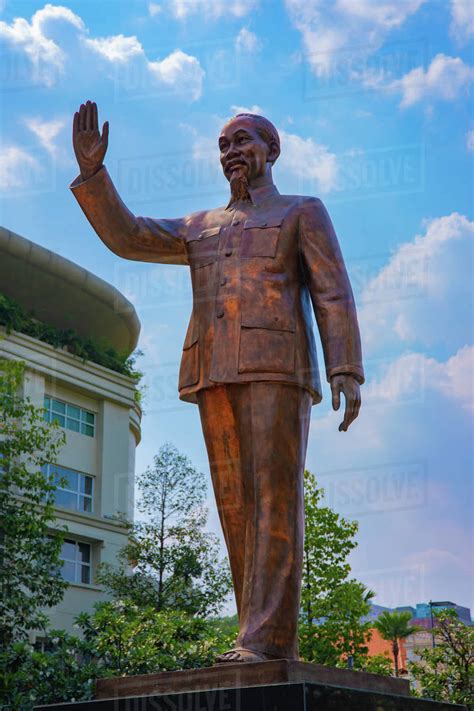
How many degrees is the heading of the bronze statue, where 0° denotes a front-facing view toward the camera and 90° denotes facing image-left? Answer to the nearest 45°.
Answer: approximately 45°

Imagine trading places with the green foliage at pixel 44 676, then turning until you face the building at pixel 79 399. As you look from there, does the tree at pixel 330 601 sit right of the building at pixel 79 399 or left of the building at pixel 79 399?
right

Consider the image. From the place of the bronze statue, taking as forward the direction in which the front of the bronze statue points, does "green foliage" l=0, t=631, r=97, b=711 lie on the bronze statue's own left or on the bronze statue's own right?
on the bronze statue's own right

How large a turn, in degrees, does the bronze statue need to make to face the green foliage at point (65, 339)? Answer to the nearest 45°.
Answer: approximately 135° to its right

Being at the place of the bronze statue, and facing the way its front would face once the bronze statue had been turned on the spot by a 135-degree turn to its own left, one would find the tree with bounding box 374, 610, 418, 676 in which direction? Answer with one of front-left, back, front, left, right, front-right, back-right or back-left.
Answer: left

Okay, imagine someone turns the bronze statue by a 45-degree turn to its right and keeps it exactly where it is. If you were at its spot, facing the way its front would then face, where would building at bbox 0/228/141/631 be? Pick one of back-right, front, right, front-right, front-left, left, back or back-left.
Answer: right

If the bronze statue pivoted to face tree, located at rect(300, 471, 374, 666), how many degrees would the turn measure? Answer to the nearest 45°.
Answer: approximately 135° to its right

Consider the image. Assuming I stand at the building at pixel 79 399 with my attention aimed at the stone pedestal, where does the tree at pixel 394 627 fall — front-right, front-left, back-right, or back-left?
back-left

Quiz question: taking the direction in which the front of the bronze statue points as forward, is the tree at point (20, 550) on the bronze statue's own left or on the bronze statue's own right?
on the bronze statue's own right

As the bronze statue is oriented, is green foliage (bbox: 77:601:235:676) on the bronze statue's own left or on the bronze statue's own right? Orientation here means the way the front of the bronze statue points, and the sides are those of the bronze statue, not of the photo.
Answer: on the bronze statue's own right
